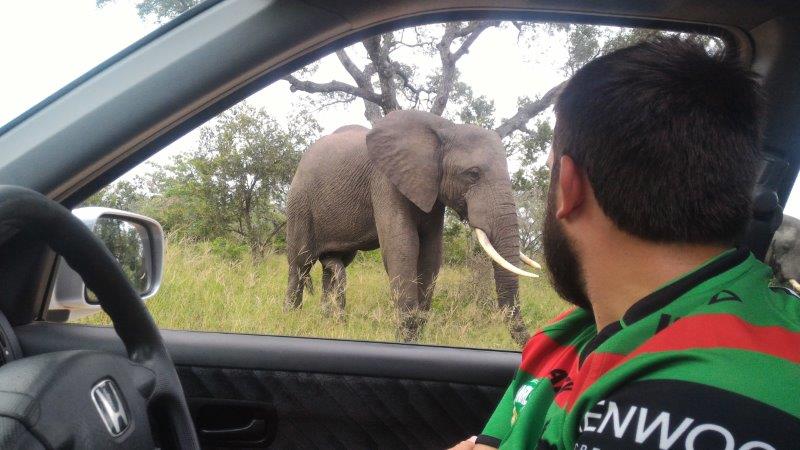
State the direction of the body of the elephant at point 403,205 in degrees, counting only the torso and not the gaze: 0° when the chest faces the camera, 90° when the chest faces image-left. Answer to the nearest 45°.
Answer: approximately 315°

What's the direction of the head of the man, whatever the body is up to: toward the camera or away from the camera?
away from the camera

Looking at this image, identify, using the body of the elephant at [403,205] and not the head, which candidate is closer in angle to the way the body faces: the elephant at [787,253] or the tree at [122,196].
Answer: the elephant
